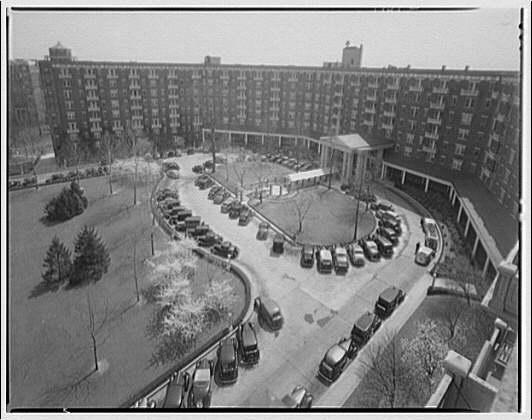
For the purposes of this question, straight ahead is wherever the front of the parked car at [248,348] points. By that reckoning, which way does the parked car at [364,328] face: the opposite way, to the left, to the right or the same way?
to the right

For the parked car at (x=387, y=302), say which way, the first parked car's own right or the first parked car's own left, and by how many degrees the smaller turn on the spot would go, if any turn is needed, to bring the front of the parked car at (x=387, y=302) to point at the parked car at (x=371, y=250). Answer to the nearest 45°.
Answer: approximately 45° to the first parked car's own left

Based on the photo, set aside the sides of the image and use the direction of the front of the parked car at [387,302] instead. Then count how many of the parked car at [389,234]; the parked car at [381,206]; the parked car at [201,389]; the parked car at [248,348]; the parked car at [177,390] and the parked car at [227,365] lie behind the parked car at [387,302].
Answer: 4

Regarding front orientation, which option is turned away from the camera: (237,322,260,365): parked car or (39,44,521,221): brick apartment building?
the parked car

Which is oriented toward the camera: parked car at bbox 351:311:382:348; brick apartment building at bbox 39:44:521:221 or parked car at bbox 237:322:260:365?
the brick apartment building

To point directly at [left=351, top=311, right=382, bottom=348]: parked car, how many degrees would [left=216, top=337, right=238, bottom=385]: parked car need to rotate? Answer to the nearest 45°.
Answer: approximately 90° to its right

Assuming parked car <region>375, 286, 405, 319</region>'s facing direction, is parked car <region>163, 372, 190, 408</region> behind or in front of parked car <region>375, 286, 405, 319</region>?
behind

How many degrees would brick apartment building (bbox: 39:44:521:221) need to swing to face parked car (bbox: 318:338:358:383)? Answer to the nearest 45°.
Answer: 0° — it already faces it

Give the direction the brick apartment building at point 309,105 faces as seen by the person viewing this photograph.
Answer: facing the viewer

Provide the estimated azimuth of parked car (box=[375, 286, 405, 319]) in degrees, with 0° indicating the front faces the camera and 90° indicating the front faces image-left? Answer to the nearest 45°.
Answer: approximately 225°

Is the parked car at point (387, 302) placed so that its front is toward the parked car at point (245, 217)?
no

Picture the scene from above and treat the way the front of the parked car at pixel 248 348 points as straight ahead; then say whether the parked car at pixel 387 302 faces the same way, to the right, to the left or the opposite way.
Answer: to the right

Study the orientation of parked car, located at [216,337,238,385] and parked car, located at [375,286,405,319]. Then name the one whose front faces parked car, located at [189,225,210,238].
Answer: parked car, located at [216,337,238,385]

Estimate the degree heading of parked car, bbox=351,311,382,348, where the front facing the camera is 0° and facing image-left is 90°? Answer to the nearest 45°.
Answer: approximately 225°

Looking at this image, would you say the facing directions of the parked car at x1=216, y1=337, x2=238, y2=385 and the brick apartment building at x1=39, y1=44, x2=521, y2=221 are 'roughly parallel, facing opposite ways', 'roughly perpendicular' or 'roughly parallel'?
roughly parallel, facing opposite ways

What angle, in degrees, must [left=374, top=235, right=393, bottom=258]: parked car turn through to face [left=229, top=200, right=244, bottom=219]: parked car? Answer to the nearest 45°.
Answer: approximately 45° to its left

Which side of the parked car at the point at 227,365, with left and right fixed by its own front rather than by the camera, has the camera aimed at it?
back

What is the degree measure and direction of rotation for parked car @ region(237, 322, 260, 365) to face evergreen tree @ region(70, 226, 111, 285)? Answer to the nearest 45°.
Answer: approximately 45° to its left

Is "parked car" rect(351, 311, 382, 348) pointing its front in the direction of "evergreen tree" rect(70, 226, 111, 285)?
no
